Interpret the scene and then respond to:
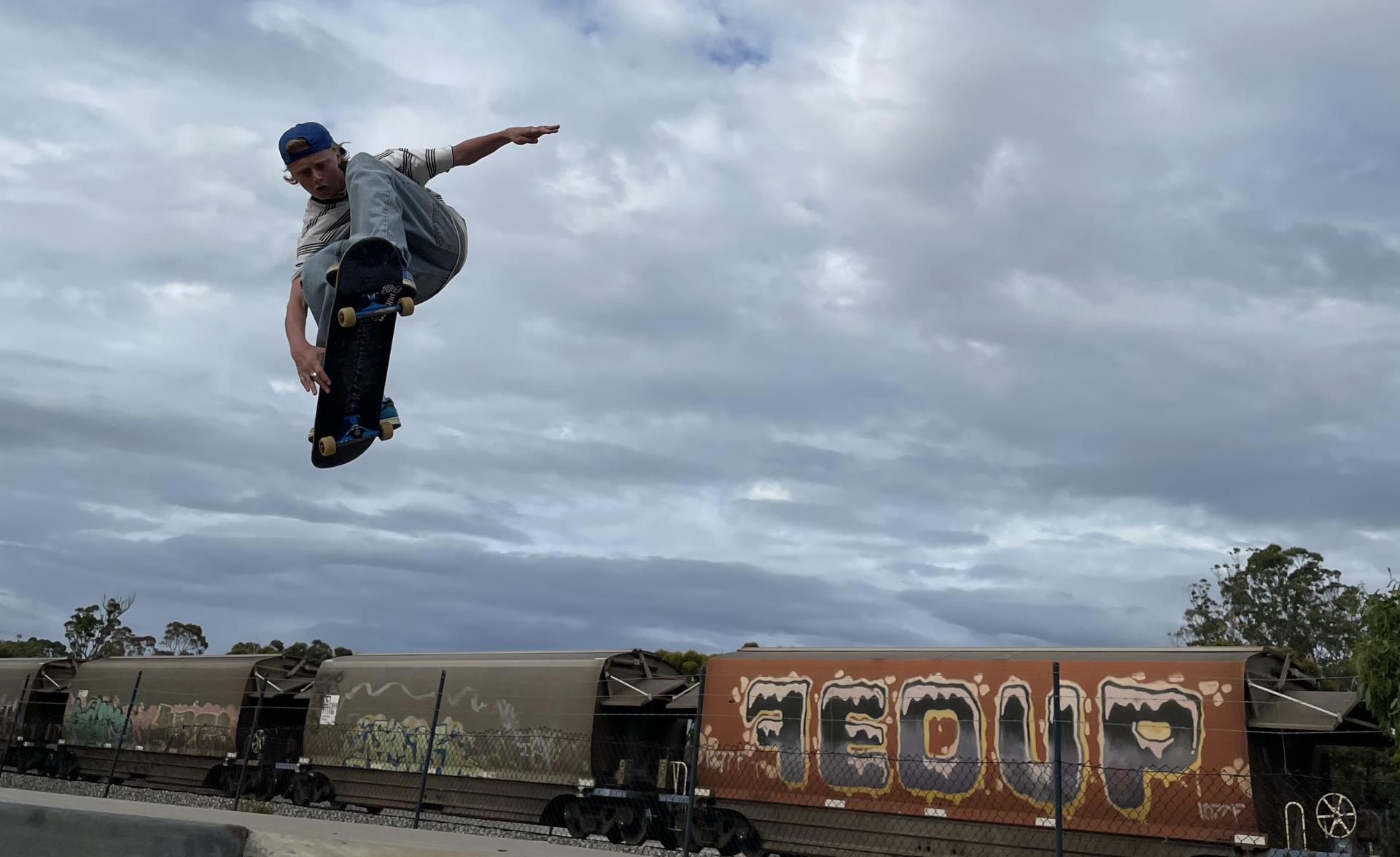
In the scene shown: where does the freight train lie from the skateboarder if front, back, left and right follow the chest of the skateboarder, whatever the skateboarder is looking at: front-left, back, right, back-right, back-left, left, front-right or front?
back

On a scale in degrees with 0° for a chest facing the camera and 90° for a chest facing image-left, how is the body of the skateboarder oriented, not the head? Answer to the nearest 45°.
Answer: approximately 45°

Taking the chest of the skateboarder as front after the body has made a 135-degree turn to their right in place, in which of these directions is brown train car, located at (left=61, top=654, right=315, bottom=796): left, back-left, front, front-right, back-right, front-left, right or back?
front

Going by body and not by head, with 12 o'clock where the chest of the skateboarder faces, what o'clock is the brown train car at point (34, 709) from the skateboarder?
The brown train car is roughly at 4 o'clock from the skateboarder.
